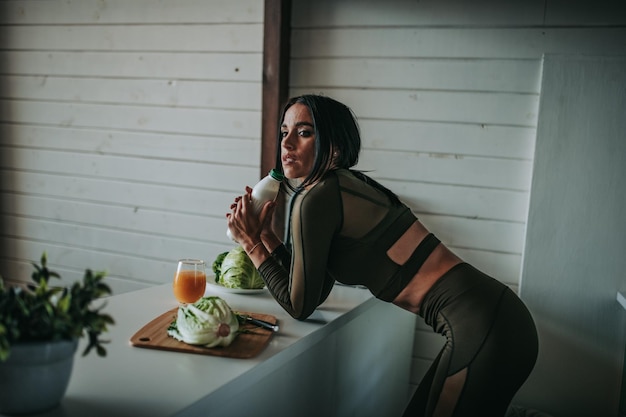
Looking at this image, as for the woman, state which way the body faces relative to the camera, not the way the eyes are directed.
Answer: to the viewer's left

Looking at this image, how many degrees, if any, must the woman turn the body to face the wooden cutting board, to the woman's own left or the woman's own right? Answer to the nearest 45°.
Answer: approximately 45° to the woman's own left

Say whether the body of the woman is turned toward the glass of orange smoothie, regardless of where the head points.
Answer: yes

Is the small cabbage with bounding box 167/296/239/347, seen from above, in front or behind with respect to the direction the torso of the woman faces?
in front

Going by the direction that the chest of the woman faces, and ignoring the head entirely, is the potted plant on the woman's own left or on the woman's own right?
on the woman's own left
